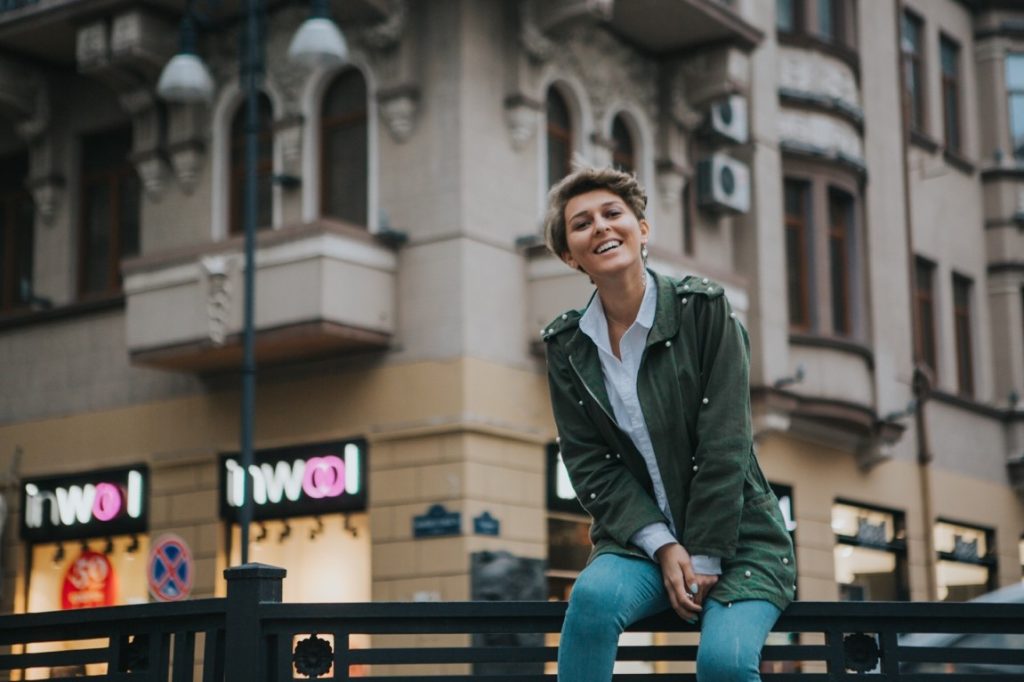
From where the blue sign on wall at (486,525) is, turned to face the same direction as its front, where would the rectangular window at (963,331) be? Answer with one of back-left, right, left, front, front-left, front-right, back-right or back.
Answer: back-left

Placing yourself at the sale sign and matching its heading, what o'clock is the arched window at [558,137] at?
The arched window is roughly at 10 o'clock from the sale sign.

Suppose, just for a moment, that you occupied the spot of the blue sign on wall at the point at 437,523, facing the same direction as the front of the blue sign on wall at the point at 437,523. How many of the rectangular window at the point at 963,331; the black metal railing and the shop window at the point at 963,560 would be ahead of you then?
1

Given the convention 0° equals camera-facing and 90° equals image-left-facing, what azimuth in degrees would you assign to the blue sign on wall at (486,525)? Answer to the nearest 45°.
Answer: approximately 0°

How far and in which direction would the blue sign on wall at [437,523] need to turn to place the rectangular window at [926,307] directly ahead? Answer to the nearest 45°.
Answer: approximately 135° to its left

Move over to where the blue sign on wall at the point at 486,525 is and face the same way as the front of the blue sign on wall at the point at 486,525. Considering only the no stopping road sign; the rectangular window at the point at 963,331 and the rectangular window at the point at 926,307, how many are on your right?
1

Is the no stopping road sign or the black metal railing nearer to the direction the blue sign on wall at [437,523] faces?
the black metal railing

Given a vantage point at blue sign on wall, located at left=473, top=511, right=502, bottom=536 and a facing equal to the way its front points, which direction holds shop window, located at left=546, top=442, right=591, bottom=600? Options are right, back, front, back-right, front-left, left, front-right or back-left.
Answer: back-left

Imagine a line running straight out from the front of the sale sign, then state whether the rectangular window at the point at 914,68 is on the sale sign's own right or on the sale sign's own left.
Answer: on the sale sign's own left

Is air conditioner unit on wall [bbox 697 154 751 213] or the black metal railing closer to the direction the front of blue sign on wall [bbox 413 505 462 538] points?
the black metal railing

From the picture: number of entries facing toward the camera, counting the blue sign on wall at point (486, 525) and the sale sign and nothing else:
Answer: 2

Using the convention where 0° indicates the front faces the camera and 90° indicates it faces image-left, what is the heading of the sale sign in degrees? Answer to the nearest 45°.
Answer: approximately 0°
